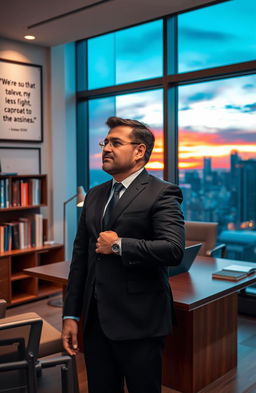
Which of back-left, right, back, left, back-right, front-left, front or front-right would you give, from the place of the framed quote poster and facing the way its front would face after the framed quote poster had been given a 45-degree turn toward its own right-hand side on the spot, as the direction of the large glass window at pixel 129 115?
left

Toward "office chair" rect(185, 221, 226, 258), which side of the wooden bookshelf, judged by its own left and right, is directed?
front

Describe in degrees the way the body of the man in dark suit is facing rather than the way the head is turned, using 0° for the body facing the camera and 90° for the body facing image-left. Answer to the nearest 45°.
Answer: approximately 45°

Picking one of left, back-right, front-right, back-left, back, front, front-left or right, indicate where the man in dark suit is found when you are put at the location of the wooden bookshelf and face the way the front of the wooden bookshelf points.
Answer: front-right

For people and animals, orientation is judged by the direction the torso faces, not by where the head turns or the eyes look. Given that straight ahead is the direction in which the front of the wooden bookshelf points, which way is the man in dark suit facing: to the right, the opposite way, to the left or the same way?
to the right

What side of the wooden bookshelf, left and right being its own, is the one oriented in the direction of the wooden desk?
front

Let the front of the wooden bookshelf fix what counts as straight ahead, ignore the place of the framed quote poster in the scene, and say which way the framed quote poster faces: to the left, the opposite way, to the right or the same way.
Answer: the same way

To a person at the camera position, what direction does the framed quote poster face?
facing the viewer and to the right of the viewer

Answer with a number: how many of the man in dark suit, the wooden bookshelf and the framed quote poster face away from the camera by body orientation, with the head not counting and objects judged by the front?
0

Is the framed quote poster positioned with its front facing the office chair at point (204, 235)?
yes

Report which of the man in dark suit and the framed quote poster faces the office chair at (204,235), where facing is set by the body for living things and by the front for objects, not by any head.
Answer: the framed quote poster
